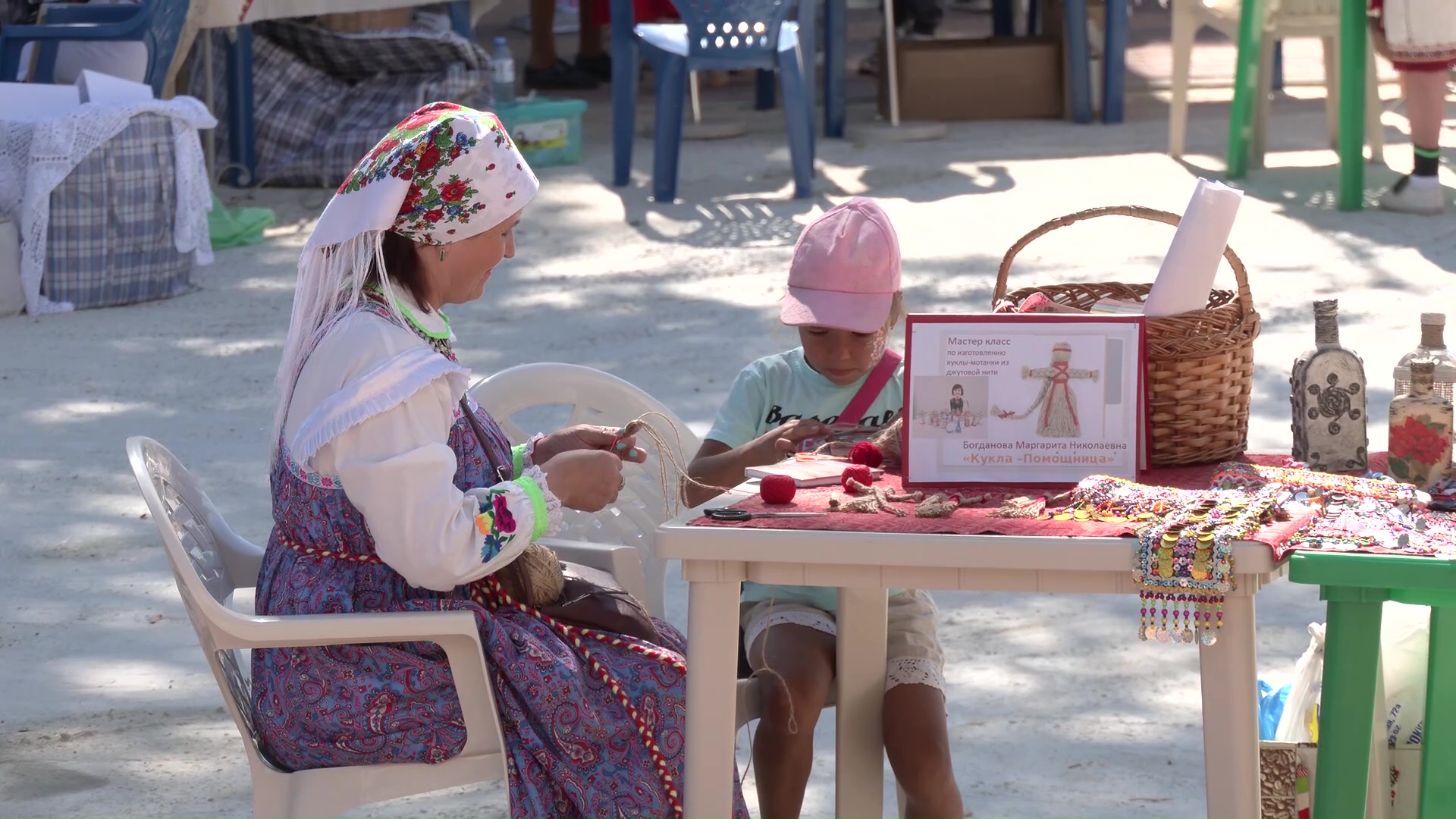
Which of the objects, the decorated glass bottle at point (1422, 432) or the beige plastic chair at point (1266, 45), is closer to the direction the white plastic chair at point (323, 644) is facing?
the decorated glass bottle

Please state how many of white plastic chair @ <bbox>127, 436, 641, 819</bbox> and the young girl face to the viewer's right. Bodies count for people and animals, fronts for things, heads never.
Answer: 1

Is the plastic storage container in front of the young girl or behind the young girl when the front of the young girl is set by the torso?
behind

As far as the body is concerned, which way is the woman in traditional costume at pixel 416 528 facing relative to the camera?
to the viewer's right

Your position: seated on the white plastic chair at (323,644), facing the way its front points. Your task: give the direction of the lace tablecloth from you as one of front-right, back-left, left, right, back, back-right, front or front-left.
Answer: left

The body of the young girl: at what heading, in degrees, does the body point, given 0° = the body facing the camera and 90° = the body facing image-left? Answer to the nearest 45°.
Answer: approximately 0°

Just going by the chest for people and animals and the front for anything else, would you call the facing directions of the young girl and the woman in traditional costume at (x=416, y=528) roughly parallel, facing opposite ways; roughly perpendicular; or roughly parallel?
roughly perpendicular

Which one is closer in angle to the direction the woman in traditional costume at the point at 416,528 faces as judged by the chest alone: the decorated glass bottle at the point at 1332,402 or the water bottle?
the decorated glass bottle

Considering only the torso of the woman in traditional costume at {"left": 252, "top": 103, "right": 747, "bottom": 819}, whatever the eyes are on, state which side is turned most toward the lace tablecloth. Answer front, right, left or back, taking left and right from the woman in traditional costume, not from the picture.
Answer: left

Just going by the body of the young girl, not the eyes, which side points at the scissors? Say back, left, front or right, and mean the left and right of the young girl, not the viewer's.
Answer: front

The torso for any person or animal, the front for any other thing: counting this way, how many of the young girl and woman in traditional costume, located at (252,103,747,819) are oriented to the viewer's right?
1

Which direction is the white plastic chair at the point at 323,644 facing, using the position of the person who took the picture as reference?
facing to the right of the viewer

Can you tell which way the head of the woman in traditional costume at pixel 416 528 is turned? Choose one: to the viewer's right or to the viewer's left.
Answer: to the viewer's right

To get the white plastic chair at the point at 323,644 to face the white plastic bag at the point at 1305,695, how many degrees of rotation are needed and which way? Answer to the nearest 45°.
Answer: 0° — it already faces it
